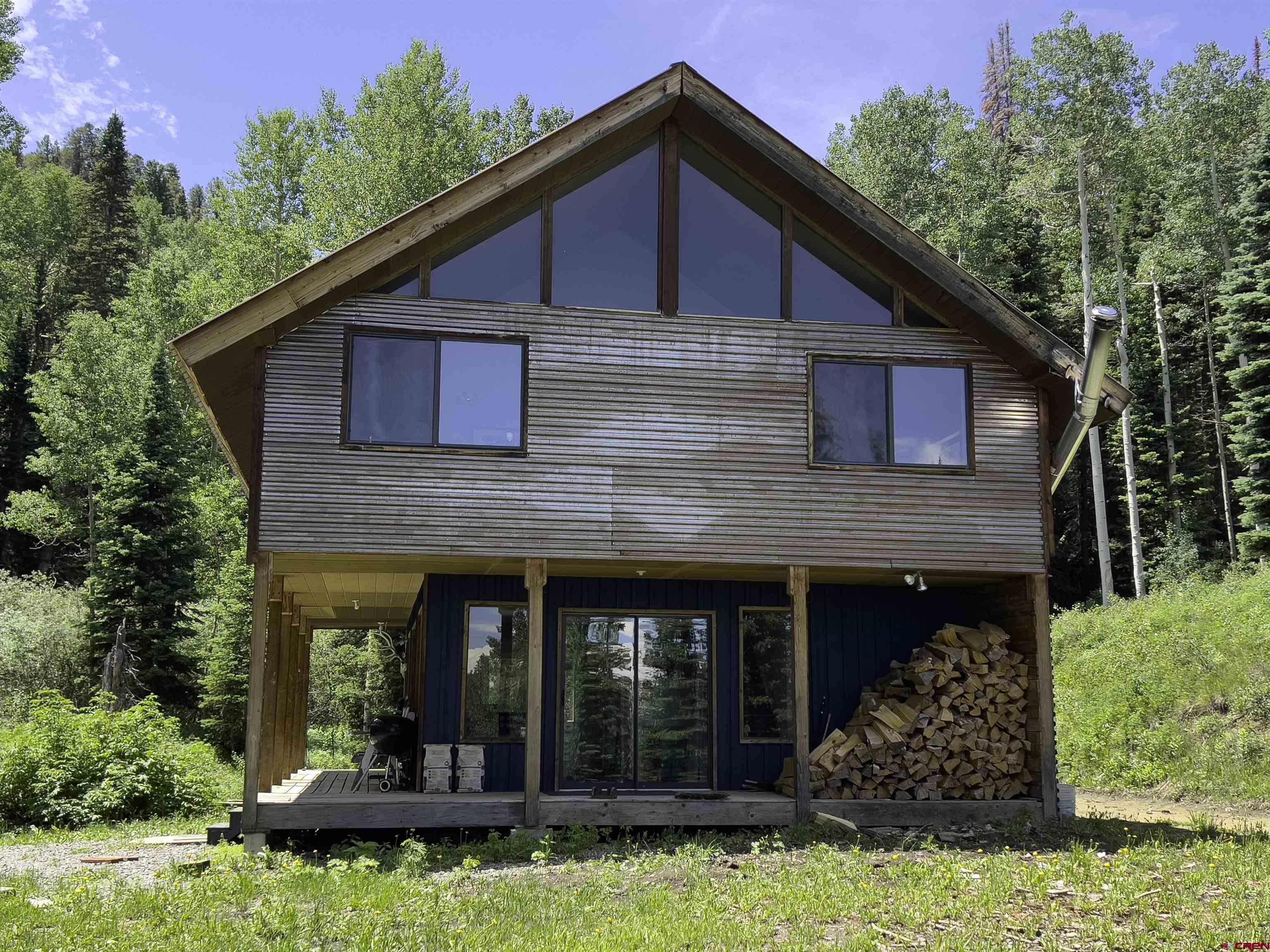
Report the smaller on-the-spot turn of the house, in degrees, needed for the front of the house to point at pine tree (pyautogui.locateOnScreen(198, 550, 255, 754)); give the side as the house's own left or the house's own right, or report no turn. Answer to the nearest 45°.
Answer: approximately 135° to the house's own right

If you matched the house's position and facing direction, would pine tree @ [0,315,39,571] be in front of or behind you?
behind

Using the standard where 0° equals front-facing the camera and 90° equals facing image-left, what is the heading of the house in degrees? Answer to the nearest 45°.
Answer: approximately 0°

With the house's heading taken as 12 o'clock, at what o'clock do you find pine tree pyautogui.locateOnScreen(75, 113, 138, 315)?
The pine tree is roughly at 5 o'clock from the house.

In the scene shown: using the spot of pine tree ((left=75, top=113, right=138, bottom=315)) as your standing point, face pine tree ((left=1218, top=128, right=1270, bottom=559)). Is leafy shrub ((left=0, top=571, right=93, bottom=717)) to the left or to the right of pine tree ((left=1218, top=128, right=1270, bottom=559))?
right

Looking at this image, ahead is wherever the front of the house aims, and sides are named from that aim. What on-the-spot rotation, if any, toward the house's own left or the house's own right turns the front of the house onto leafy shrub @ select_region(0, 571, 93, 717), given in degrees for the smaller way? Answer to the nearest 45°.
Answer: approximately 135° to the house's own right

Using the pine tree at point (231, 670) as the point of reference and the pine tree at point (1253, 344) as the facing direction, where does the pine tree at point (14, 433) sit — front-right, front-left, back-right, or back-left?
back-left
